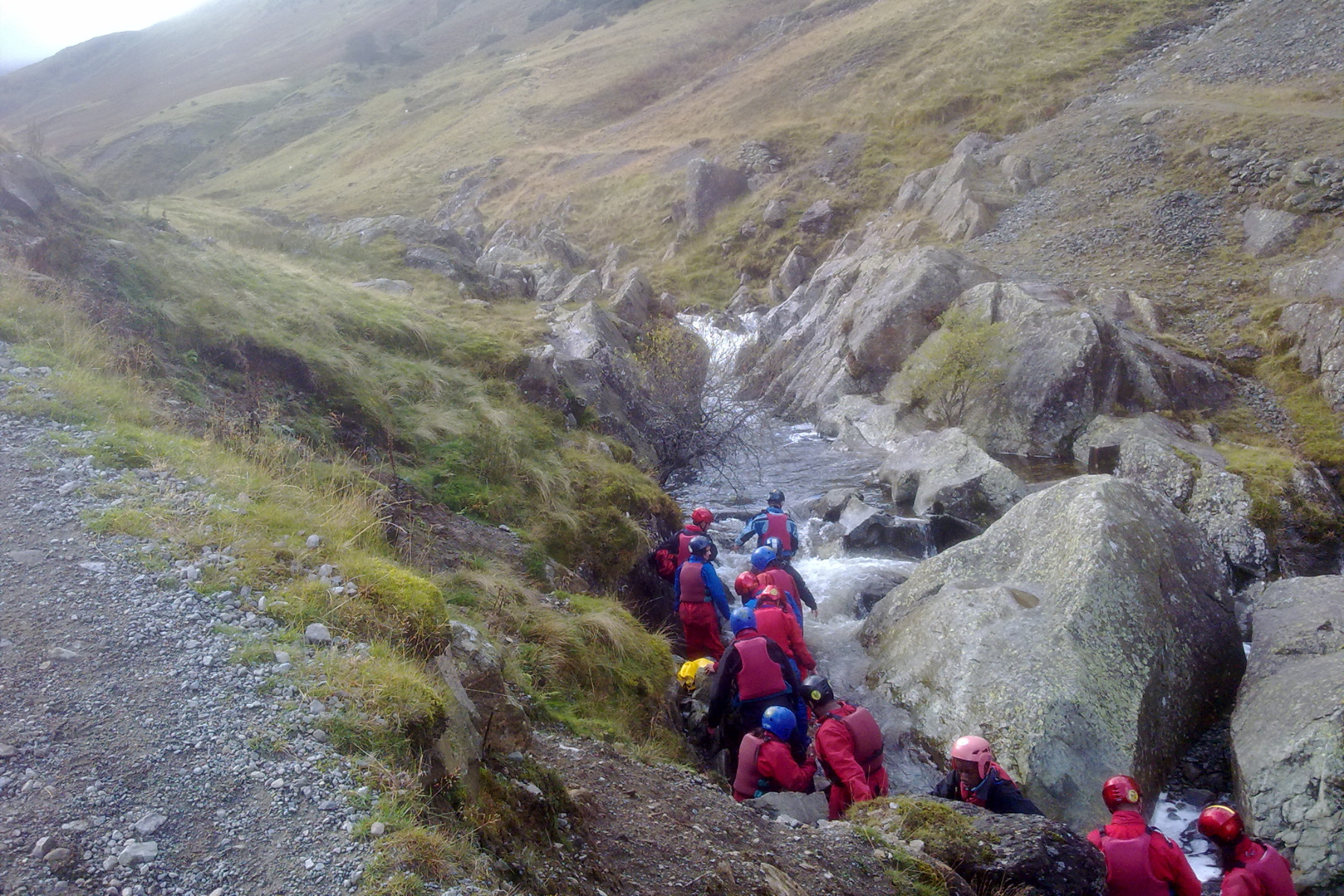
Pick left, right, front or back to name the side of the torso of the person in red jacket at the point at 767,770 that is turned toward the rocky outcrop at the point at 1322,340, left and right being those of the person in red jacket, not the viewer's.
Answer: front

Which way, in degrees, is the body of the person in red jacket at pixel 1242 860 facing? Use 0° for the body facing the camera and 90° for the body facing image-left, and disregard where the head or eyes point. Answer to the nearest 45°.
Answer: approximately 135°

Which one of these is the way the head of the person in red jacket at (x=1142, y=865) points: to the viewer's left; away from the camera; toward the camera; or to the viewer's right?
away from the camera

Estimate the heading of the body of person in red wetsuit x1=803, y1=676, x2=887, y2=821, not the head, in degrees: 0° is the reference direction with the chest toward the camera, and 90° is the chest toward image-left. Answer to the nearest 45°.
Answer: approximately 135°

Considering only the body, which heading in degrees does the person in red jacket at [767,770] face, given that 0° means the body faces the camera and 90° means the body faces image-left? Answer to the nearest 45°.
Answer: approximately 225°

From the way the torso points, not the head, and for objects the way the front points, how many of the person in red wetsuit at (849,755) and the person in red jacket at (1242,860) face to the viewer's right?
0

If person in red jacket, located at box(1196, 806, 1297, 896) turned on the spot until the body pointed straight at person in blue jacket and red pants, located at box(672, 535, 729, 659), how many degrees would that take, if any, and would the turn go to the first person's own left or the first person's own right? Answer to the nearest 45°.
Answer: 0° — they already face them

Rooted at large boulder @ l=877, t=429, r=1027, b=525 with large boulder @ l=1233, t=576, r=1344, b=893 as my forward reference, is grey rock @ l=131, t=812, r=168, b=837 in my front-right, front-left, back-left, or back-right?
front-right

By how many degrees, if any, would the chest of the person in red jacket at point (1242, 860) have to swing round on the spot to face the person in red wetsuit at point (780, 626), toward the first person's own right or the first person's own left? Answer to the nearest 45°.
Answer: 0° — they already face them

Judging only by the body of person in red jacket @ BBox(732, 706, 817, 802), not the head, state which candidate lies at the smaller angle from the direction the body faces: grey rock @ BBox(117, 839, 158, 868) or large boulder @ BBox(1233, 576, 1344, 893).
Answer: the large boulder

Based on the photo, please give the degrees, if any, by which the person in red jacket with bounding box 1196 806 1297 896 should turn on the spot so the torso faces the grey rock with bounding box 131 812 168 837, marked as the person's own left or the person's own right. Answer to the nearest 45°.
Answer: approximately 90° to the person's own left
